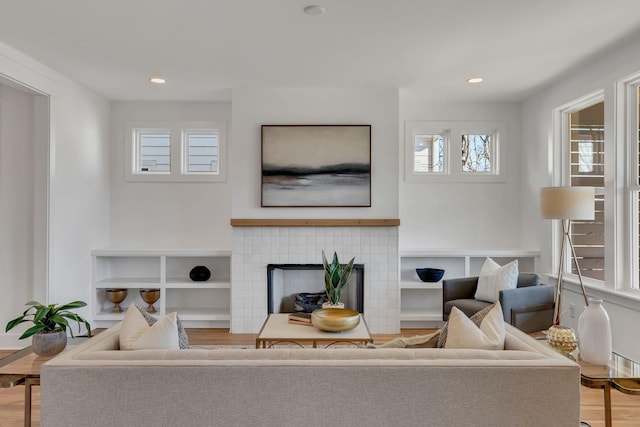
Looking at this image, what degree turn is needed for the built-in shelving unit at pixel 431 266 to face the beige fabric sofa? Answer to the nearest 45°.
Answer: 0° — it already faces it

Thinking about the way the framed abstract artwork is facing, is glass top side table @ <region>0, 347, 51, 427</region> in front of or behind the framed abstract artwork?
in front

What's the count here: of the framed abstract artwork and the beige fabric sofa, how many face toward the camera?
1

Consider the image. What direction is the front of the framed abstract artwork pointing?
toward the camera

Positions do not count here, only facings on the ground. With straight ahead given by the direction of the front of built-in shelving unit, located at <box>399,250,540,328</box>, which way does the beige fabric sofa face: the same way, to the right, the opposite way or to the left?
the opposite way

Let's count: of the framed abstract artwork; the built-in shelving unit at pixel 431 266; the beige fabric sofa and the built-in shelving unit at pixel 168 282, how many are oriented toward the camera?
3

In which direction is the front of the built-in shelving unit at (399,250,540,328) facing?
toward the camera

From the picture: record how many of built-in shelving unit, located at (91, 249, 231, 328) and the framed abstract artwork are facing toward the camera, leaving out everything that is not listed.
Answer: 2

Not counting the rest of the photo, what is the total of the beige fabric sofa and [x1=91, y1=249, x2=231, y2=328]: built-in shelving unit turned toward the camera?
1

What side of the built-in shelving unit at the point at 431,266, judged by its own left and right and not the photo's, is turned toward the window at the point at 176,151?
right

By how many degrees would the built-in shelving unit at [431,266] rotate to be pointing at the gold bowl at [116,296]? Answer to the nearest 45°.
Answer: approximately 90° to its right

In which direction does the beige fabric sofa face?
away from the camera

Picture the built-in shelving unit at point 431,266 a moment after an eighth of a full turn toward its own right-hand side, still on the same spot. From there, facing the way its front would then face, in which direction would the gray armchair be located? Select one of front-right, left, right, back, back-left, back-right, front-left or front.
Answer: left

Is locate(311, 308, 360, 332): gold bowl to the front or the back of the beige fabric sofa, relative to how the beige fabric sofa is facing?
to the front

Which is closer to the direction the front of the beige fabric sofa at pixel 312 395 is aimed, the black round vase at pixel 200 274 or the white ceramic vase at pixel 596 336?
the black round vase

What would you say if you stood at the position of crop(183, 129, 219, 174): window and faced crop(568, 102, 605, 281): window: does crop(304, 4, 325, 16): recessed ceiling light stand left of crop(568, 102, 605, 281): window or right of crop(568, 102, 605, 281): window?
right

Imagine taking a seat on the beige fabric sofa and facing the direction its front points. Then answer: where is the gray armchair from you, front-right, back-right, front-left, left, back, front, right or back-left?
front-right

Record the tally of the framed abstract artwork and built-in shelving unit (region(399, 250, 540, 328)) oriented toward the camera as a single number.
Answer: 2
